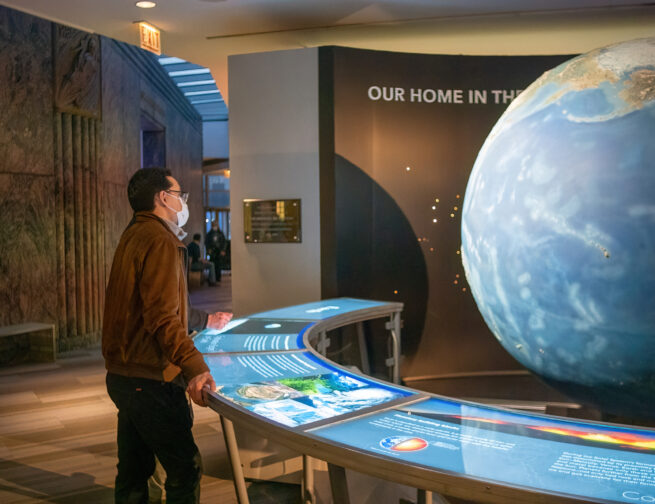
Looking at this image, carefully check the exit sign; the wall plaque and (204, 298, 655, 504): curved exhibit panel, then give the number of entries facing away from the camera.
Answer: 0

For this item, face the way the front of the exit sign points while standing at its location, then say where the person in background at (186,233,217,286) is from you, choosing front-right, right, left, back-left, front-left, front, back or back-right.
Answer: back-left

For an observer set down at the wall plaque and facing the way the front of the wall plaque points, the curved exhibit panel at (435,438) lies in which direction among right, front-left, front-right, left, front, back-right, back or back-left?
front

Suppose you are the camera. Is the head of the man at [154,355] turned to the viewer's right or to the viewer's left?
to the viewer's right

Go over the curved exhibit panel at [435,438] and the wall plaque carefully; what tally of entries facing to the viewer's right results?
0

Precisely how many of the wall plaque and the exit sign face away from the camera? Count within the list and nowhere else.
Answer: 0

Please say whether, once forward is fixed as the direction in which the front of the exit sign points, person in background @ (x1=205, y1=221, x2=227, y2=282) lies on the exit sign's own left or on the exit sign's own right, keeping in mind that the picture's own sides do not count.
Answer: on the exit sign's own left

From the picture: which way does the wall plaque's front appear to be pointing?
toward the camera

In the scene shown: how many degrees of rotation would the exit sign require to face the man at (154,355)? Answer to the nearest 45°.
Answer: approximately 45° to its right

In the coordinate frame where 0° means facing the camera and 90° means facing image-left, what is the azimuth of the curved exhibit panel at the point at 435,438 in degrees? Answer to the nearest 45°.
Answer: approximately 45°

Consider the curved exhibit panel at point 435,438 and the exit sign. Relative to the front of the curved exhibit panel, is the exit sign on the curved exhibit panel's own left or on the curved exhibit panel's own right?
on the curved exhibit panel's own right

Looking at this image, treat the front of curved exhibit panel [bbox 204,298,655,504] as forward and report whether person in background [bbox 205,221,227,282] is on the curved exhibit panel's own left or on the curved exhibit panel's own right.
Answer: on the curved exhibit panel's own right

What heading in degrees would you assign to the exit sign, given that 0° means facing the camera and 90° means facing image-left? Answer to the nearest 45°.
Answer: approximately 315°
